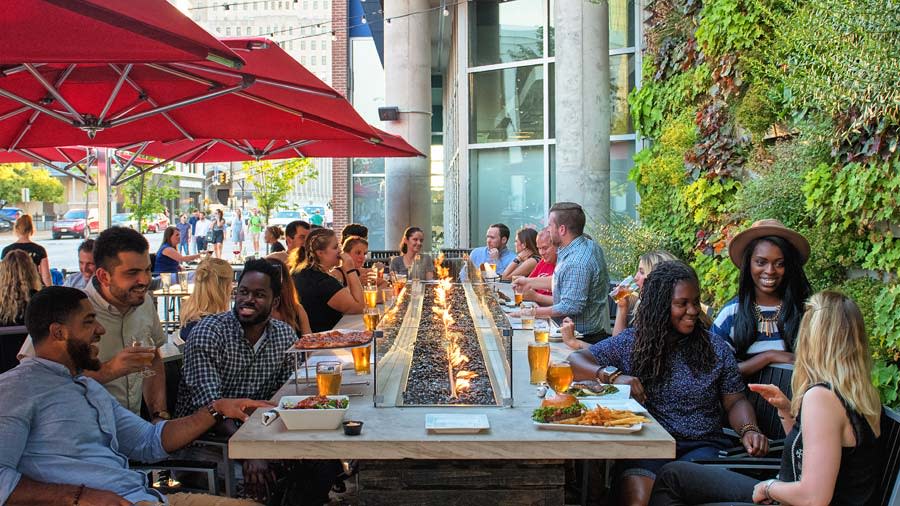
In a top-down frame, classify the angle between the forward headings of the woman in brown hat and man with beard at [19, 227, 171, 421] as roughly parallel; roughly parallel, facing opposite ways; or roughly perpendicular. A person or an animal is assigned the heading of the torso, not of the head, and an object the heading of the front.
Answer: roughly perpendicular

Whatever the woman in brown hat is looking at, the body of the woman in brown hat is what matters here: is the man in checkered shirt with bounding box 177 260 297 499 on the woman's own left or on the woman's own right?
on the woman's own right

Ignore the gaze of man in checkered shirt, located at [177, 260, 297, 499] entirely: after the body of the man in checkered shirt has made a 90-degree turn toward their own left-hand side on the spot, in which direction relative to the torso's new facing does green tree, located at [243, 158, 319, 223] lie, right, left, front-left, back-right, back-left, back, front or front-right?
front-left

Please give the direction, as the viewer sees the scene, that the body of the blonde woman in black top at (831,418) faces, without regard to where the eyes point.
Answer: to the viewer's left

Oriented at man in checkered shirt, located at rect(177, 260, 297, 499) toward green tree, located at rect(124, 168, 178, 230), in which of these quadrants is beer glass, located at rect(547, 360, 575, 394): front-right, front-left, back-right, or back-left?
back-right

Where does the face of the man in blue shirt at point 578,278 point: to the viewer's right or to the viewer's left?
to the viewer's left

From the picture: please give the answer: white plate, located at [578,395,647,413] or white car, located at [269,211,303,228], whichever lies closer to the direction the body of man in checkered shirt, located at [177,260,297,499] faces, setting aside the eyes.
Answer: the white plate

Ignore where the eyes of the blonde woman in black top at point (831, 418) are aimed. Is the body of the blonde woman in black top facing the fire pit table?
yes

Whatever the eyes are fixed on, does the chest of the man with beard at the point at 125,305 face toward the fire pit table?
yes

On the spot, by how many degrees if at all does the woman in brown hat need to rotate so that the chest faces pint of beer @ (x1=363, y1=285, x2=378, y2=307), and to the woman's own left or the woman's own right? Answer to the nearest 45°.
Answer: approximately 90° to the woman's own right

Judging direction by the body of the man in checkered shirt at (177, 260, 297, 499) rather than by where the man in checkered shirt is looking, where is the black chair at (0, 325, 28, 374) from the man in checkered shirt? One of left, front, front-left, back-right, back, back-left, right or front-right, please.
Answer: back

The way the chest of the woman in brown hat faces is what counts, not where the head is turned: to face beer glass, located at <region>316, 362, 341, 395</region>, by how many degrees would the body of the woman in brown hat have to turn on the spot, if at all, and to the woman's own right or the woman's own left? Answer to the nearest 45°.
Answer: approximately 45° to the woman's own right
